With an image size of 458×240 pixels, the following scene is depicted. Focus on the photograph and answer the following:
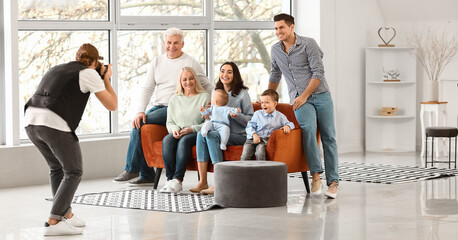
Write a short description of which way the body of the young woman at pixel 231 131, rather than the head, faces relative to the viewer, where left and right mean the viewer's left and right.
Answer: facing the viewer and to the left of the viewer

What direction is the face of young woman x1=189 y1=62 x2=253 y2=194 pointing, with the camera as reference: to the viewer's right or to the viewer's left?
to the viewer's left

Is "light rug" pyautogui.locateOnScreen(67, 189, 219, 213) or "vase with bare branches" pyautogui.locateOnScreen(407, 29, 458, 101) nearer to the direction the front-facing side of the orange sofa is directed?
the light rug

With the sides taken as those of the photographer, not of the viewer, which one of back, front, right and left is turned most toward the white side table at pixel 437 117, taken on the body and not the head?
front

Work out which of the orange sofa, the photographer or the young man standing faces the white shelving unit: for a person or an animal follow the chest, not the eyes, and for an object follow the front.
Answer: the photographer

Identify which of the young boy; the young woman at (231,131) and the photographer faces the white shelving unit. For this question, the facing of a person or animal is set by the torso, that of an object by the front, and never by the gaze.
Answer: the photographer

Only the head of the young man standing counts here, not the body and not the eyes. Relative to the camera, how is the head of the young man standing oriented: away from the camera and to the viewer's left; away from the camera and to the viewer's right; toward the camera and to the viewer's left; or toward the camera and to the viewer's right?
toward the camera and to the viewer's left

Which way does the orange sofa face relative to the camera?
toward the camera

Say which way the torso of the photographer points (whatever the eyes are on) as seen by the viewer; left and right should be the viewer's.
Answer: facing away from the viewer and to the right of the viewer

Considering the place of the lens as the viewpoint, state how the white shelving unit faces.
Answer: facing the viewer

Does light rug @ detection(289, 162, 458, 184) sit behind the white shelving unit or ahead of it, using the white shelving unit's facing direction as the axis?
ahead

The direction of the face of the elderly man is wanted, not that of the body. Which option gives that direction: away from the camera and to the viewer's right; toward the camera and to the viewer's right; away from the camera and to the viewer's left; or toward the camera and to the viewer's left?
toward the camera and to the viewer's left

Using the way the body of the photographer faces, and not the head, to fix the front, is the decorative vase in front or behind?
in front

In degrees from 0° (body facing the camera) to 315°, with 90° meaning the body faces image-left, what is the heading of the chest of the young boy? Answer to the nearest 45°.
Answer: approximately 45°

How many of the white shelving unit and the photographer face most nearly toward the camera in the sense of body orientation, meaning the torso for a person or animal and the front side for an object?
1
